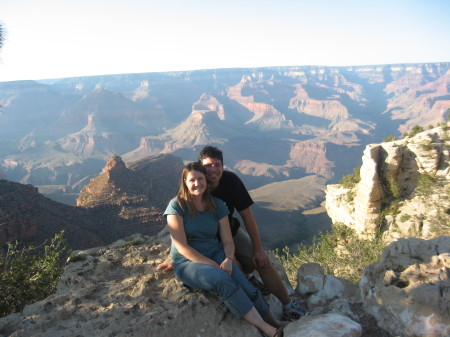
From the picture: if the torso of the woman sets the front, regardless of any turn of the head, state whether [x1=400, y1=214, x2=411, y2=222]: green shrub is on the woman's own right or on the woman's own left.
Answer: on the woman's own left

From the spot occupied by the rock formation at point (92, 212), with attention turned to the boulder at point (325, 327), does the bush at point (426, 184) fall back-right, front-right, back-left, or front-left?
front-left

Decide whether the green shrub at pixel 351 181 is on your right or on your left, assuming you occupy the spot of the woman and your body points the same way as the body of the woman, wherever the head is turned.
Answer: on your left

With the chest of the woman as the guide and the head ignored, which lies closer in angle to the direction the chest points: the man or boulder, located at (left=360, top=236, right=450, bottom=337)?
the boulder

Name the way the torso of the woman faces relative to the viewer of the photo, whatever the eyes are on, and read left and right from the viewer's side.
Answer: facing the viewer and to the right of the viewer

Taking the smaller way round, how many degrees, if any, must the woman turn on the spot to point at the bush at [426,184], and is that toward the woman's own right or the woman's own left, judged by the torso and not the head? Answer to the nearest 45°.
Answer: approximately 90° to the woman's own left

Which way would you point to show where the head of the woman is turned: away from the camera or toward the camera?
toward the camera

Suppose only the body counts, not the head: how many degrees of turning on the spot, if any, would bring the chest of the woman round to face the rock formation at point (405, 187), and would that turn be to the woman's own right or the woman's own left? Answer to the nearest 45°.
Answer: approximately 90° to the woman's own left
